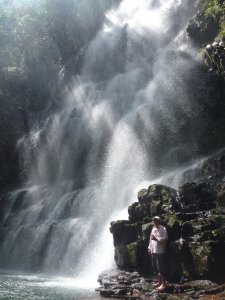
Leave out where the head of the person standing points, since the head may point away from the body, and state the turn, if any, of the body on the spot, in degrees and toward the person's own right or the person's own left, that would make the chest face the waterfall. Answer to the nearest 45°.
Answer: approximately 135° to the person's own right

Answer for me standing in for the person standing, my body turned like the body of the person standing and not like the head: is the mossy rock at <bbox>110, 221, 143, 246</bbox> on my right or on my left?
on my right

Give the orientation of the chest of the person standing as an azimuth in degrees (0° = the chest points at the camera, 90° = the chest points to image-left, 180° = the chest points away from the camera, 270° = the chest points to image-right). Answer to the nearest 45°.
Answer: approximately 45°

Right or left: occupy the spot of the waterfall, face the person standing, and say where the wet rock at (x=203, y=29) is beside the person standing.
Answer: left
